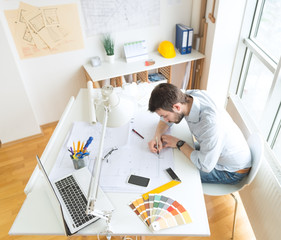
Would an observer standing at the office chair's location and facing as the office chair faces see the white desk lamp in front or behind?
in front

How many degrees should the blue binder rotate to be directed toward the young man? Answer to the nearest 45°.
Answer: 0° — it already faces them

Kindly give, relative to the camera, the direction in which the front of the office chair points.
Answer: facing to the left of the viewer

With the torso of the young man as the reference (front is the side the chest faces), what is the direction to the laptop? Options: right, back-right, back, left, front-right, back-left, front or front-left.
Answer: front-left

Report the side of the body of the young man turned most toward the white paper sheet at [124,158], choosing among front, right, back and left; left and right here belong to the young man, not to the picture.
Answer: front

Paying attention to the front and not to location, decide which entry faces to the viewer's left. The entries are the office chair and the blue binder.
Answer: the office chair

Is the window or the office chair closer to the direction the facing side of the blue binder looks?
the office chair

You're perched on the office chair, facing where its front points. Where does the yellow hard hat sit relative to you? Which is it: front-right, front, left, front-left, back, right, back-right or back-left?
front-right

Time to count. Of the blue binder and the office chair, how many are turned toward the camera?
1

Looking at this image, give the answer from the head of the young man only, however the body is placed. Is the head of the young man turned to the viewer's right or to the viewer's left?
to the viewer's left

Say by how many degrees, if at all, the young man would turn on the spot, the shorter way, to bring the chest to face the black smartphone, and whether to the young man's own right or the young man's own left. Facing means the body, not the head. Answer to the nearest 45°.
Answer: approximately 45° to the young man's own left

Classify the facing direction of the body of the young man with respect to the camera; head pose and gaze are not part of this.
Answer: to the viewer's left
